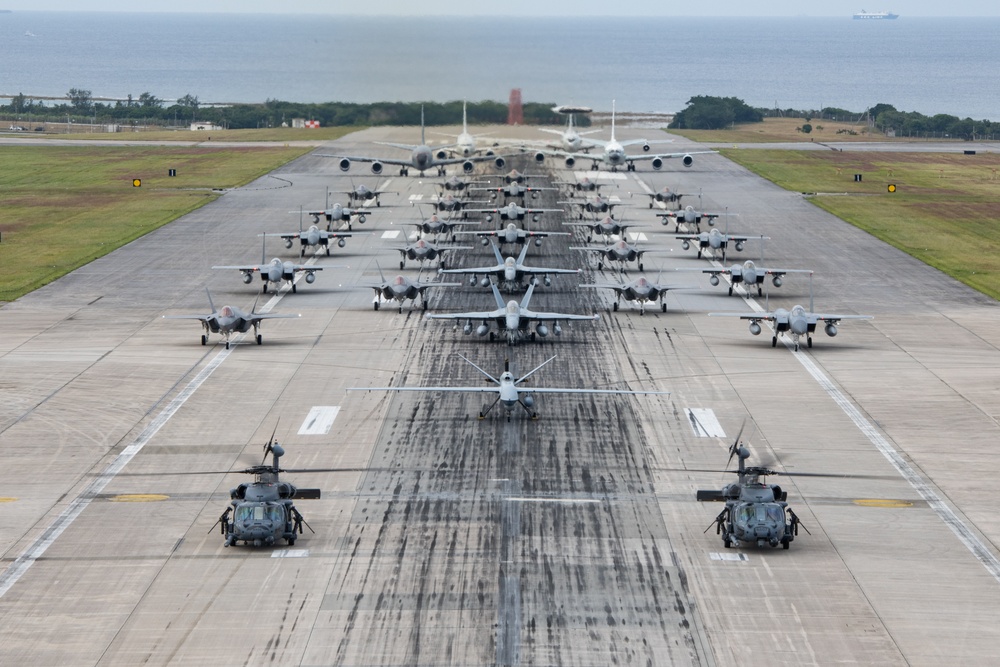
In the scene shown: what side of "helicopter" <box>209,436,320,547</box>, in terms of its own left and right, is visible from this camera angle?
front
